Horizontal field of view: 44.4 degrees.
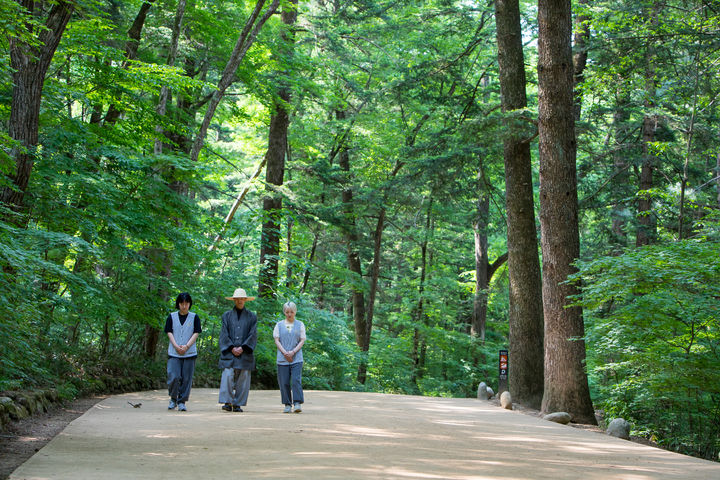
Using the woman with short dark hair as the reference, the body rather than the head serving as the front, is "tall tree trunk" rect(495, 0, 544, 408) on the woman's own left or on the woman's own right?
on the woman's own left

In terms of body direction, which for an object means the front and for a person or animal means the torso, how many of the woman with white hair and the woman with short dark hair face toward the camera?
2

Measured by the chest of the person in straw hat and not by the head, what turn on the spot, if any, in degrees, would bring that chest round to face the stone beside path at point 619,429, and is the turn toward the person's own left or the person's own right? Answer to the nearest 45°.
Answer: approximately 90° to the person's own left

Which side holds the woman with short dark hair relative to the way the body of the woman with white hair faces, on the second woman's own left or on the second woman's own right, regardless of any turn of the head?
on the second woman's own right

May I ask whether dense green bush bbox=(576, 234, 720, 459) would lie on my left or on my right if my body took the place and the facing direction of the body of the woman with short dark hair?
on my left

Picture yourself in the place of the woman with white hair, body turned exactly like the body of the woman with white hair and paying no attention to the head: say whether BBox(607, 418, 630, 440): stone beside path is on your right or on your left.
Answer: on your left

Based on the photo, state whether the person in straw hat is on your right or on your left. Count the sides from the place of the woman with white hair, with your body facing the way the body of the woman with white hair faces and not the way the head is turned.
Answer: on your right

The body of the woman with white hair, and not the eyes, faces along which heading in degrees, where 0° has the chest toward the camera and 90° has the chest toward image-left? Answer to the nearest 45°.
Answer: approximately 0°

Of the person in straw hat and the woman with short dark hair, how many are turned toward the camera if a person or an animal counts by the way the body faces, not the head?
2
